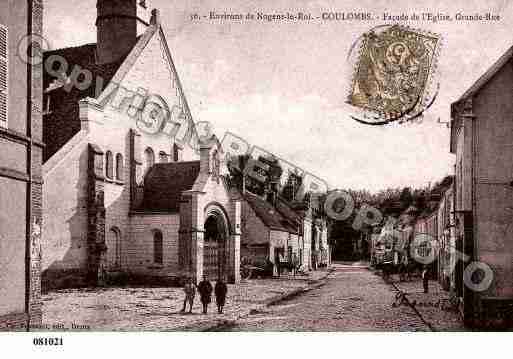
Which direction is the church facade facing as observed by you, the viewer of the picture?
facing the viewer and to the right of the viewer

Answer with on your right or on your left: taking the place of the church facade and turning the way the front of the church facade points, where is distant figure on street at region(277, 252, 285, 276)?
on your left

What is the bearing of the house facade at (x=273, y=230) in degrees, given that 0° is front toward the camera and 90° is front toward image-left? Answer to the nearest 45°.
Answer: approximately 315°

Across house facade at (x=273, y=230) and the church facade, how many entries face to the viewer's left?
0

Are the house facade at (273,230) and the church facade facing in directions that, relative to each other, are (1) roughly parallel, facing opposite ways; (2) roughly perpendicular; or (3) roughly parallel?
roughly parallel

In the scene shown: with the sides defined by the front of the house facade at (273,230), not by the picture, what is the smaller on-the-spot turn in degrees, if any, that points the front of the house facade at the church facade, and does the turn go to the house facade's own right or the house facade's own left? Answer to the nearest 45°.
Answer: approximately 45° to the house facade's own right
